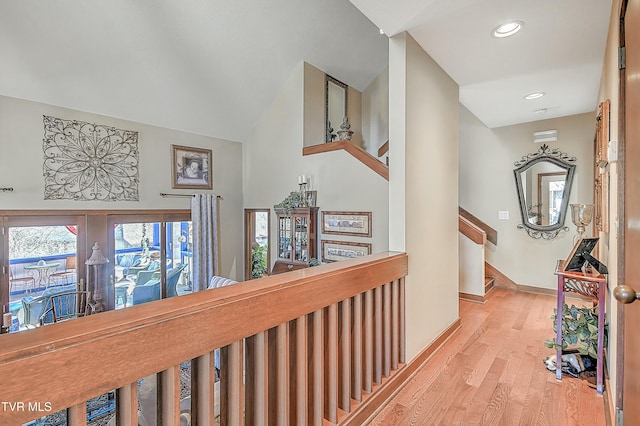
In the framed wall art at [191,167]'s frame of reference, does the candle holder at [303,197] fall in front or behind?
in front

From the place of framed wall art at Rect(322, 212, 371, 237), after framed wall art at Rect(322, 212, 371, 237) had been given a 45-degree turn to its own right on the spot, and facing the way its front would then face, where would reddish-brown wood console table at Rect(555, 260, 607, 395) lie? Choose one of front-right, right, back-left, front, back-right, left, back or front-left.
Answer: back-left

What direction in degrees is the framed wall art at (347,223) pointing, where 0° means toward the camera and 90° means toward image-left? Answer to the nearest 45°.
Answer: approximately 45°

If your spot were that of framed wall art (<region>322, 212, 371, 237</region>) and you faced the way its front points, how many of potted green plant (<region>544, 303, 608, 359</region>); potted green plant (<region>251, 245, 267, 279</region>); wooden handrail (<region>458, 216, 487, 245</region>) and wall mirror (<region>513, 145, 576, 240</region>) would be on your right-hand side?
1

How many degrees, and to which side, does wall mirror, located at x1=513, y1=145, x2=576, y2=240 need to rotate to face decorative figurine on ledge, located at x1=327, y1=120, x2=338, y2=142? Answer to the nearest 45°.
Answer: approximately 90° to its right

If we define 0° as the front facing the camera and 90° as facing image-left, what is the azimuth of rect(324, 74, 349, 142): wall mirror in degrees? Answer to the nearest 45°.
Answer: approximately 315°

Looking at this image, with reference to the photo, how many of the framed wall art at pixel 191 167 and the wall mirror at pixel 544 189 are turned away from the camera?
0

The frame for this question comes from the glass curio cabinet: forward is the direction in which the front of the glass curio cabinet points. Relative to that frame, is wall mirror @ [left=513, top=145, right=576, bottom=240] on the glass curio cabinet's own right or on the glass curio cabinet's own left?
on the glass curio cabinet's own left

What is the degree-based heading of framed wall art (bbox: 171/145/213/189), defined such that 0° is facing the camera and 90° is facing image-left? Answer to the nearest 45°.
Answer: approximately 315°

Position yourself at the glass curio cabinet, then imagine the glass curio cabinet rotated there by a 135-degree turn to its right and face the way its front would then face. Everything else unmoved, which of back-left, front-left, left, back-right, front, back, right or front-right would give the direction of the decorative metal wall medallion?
left

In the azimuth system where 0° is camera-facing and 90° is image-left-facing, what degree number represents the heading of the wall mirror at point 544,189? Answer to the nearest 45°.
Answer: approximately 0°
